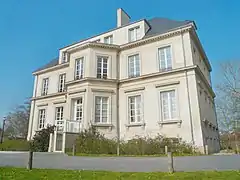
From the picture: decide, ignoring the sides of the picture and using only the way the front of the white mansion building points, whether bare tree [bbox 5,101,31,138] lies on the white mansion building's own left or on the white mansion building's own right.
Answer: on the white mansion building's own right

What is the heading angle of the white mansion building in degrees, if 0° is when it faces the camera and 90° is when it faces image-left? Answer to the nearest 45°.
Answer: approximately 45°

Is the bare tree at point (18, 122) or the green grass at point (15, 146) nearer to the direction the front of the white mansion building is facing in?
the green grass

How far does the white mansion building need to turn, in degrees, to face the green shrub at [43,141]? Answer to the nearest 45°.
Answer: approximately 45° to its right

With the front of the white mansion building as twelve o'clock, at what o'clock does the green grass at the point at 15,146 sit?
The green grass is roughly at 2 o'clock from the white mansion building.
